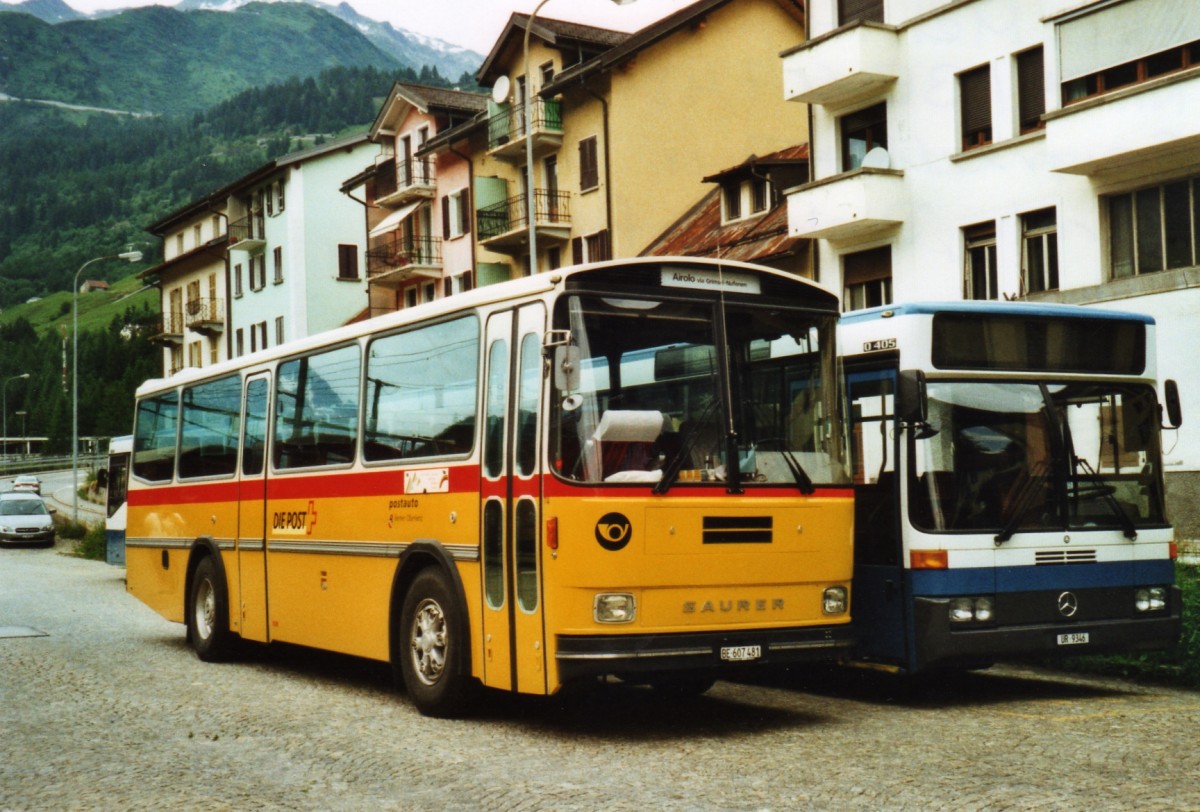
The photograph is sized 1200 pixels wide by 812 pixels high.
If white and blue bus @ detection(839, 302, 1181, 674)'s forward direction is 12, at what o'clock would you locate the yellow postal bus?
The yellow postal bus is roughly at 3 o'clock from the white and blue bus.

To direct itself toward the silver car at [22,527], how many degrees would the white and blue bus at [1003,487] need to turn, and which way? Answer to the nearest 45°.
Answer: approximately 180°

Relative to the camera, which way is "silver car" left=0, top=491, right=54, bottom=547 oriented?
toward the camera

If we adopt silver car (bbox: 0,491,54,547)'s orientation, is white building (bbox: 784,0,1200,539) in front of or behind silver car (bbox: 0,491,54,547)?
in front

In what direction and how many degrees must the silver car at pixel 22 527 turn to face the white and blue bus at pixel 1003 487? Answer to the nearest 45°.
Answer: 0° — it already faces it

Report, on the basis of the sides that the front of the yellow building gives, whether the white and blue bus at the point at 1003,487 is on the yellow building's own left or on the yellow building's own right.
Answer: on the yellow building's own left

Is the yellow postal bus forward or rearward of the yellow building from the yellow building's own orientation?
forward

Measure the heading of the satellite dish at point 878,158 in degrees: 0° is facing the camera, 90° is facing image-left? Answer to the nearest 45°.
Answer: approximately 0°

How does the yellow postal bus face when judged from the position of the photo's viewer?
facing the viewer and to the right of the viewer
